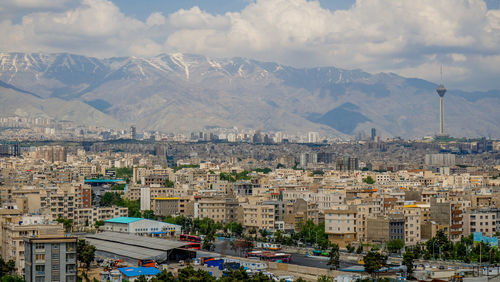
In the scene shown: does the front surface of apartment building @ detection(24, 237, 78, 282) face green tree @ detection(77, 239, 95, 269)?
no

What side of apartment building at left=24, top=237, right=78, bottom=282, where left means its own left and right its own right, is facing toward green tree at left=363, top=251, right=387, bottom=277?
left

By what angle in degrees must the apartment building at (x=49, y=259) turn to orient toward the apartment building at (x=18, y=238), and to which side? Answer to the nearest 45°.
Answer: approximately 180°

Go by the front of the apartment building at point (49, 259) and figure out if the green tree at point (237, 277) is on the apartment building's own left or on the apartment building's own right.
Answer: on the apartment building's own left

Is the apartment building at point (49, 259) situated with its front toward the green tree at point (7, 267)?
no

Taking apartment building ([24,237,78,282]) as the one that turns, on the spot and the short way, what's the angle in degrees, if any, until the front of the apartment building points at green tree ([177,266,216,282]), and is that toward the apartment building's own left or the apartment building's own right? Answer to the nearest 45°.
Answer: approximately 90° to the apartment building's own left

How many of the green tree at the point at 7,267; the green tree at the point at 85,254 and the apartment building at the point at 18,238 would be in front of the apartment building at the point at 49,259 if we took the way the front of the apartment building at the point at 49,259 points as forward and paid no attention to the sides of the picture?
0

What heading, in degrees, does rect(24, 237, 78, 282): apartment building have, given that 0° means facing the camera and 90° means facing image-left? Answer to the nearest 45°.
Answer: approximately 0°

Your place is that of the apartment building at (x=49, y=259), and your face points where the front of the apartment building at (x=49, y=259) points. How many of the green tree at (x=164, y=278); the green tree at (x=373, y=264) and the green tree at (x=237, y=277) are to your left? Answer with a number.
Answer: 3

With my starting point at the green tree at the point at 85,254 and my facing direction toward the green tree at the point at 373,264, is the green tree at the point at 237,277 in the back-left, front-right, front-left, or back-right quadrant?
front-right

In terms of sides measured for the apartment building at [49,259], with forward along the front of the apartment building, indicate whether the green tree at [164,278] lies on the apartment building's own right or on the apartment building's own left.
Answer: on the apartment building's own left
